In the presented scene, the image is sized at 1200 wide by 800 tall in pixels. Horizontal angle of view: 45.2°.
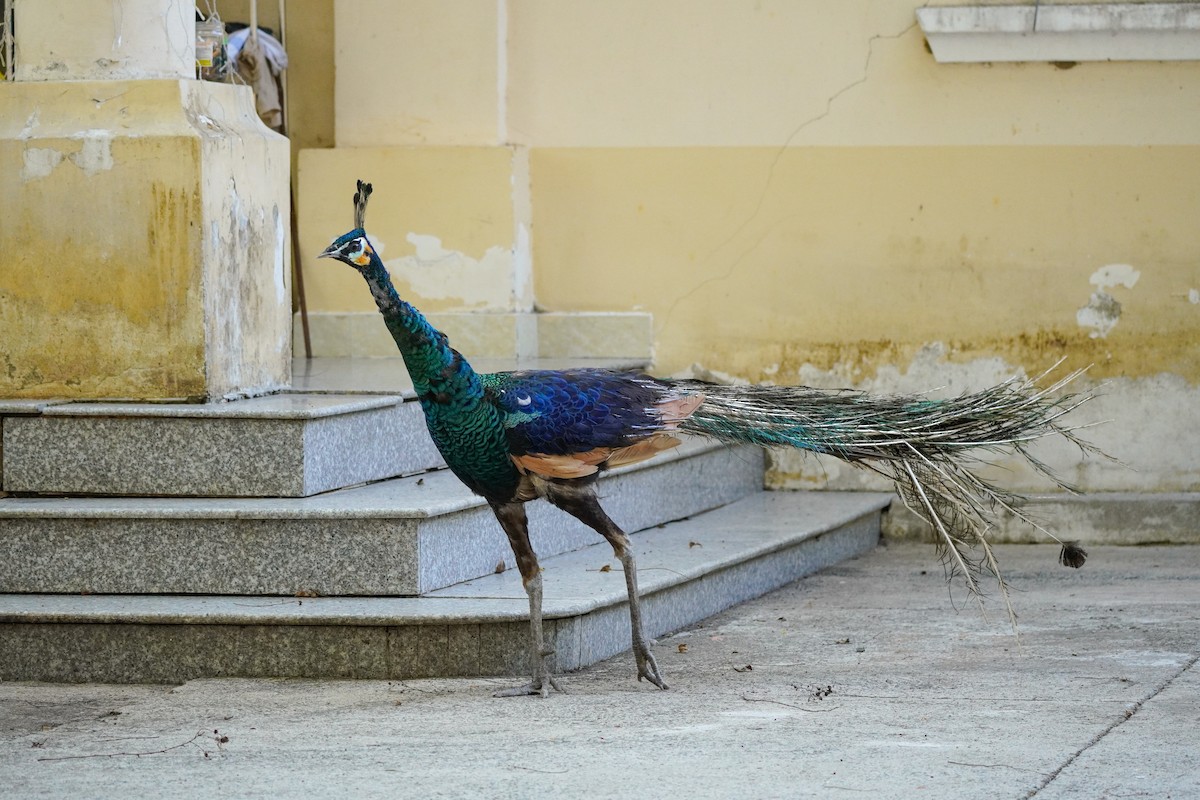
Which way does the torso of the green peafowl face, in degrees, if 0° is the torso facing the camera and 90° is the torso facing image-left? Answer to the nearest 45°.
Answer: approximately 90°

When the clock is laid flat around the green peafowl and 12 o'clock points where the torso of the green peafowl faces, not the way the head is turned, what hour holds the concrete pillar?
The concrete pillar is roughly at 1 o'clock from the green peafowl.
